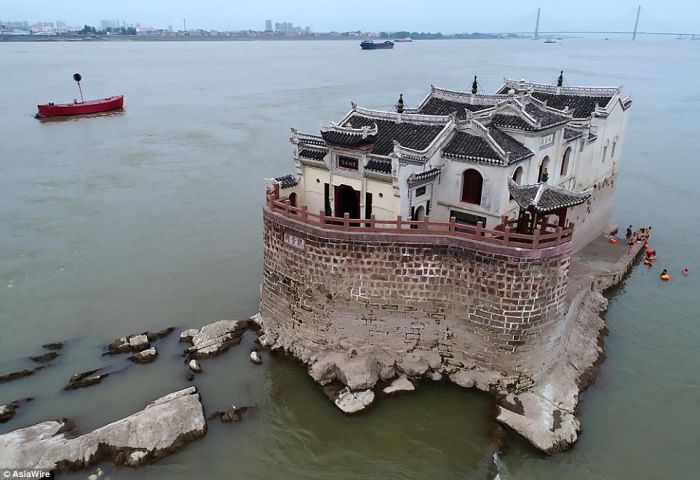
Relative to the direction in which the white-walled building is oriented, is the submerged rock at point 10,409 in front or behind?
in front

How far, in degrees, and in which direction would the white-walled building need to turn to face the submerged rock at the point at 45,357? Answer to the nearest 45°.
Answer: approximately 45° to its right

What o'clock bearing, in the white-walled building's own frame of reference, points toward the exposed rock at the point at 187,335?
The exposed rock is roughly at 1 o'clock from the white-walled building.

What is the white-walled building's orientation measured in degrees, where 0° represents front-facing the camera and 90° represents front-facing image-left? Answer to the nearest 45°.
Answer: approximately 45°

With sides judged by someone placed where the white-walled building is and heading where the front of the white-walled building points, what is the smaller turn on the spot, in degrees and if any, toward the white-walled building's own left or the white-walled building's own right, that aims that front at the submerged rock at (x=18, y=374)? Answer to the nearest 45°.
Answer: approximately 45° to the white-walled building's own right

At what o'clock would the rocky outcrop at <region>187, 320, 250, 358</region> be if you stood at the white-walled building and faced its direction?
The rocky outcrop is roughly at 1 o'clock from the white-walled building.

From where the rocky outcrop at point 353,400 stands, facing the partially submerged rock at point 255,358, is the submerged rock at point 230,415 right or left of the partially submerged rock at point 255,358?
left

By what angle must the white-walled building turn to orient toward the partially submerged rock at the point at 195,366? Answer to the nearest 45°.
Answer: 0° — it already faces it

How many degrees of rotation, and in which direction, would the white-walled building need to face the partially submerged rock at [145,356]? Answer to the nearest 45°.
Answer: approximately 45° to its right
